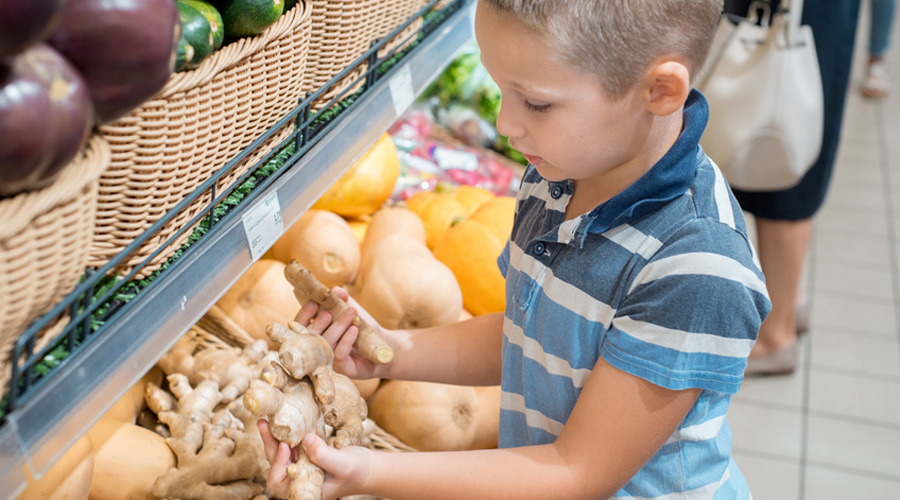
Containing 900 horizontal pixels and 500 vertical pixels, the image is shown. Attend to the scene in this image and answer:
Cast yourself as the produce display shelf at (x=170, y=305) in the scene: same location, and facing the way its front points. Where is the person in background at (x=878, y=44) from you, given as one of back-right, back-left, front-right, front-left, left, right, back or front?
left

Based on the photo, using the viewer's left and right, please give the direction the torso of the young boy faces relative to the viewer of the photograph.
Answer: facing the viewer and to the left of the viewer

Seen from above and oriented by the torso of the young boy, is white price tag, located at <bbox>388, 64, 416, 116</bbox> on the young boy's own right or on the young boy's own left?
on the young boy's own right

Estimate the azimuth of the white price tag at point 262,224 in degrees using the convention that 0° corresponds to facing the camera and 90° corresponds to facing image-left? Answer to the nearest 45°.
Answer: approximately 315°
